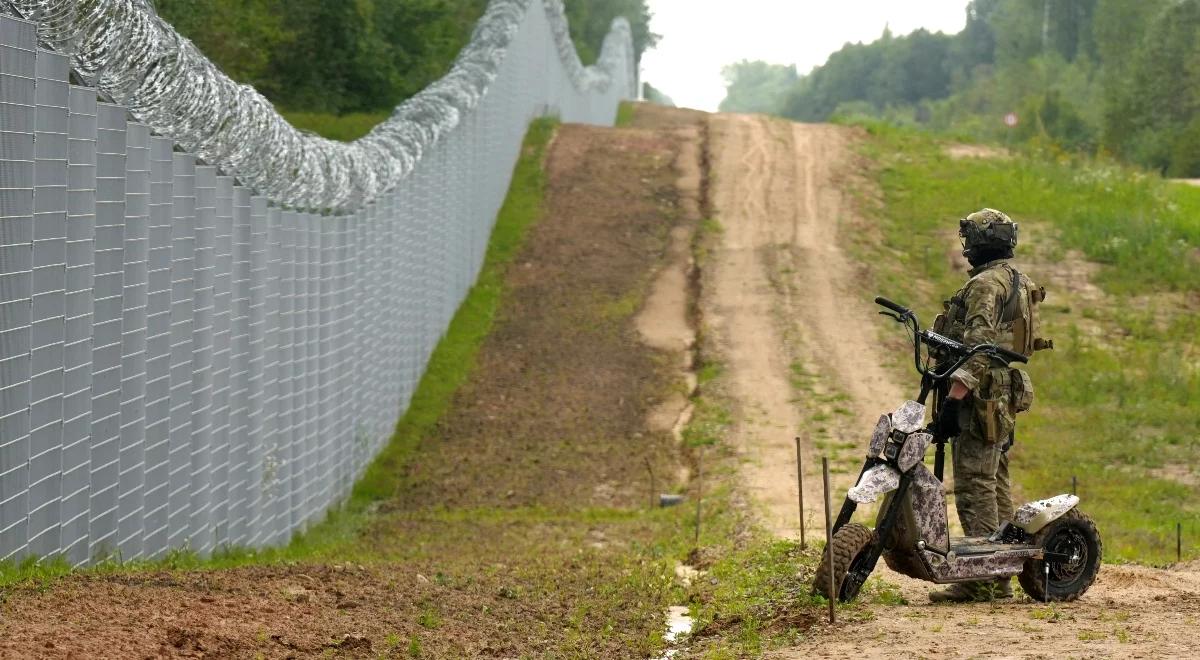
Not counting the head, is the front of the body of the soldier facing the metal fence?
yes

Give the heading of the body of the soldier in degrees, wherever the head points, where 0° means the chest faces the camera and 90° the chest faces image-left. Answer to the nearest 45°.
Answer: approximately 90°
